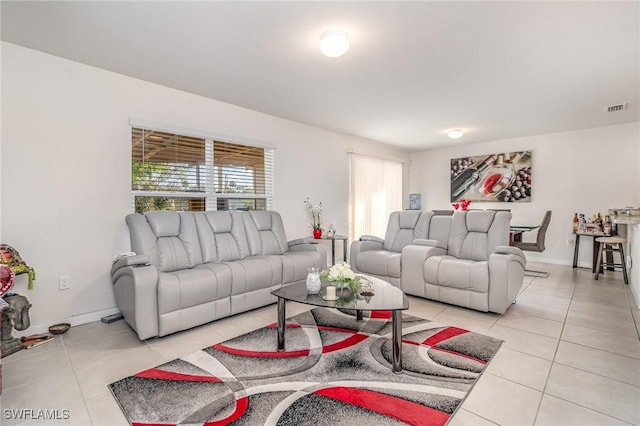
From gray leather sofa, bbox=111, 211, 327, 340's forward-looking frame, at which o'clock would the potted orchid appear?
The potted orchid is roughly at 9 o'clock from the gray leather sofa.

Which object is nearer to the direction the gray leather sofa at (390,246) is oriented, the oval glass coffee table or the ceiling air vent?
the oval glass coffee table

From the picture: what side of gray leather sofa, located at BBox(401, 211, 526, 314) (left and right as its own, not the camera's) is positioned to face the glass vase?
front

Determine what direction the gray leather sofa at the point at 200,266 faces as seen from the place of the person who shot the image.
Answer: facing the viewer and to the right of the viewer

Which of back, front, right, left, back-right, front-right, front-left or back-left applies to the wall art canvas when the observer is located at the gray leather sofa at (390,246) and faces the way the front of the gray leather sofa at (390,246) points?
back

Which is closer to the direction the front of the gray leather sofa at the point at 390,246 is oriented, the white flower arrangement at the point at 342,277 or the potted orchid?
the white flower arrangement

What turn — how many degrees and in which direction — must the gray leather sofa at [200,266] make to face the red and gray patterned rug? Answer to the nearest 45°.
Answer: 0° — it already faces it

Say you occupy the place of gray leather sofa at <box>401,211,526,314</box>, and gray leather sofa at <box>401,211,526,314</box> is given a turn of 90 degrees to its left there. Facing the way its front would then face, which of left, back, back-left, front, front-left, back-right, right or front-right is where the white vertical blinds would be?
back

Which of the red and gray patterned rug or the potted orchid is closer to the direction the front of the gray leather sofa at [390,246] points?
the red and gray patterned rug

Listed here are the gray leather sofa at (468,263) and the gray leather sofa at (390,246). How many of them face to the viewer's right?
0

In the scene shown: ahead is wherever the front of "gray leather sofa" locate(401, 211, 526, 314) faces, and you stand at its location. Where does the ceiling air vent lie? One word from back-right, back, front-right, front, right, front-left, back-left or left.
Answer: back
